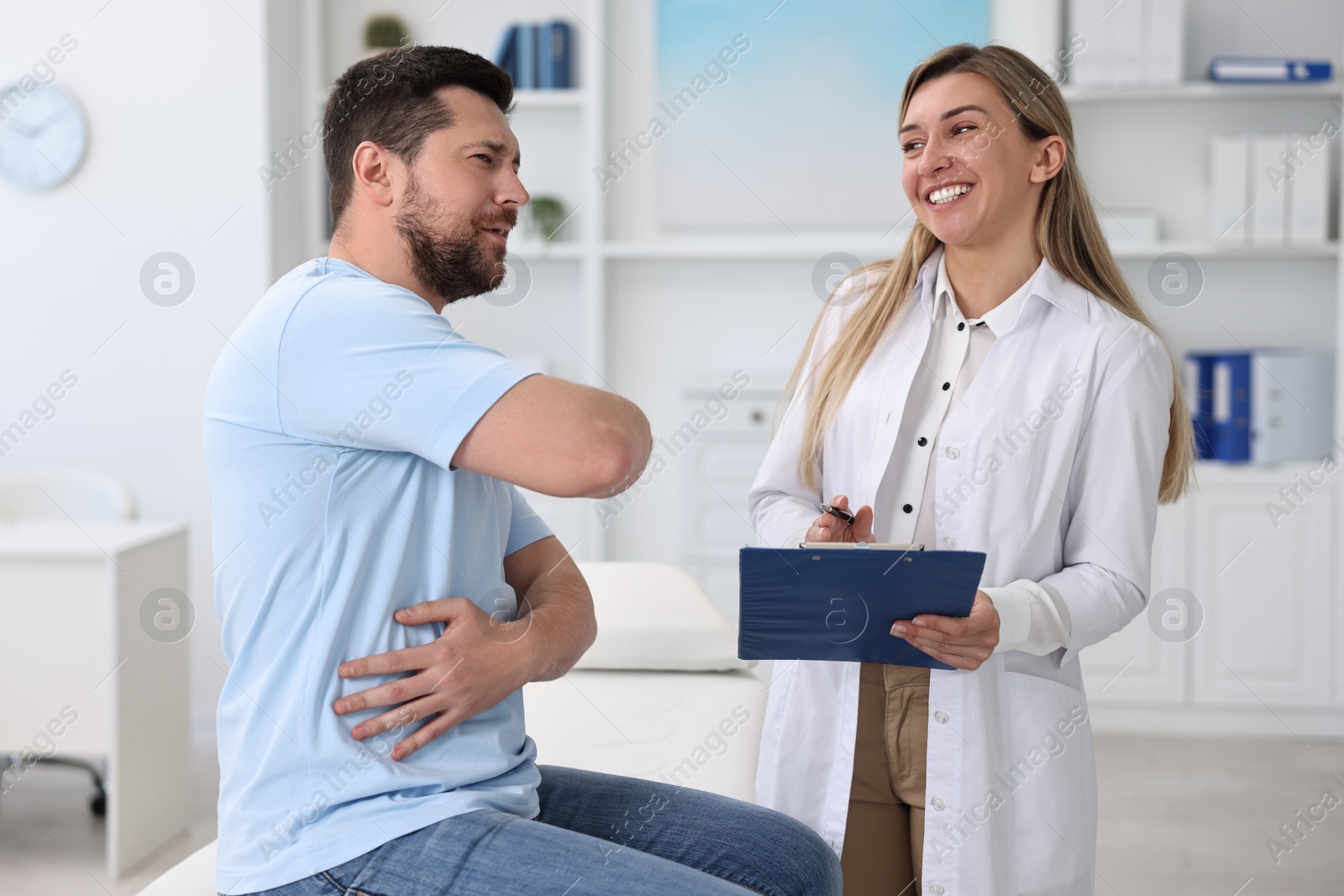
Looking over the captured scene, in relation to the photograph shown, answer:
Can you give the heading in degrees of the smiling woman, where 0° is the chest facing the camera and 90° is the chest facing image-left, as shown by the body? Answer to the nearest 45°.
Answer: approximately 45°

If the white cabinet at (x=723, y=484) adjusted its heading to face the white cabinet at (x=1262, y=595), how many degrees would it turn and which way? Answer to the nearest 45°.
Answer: approximately 90° to its left

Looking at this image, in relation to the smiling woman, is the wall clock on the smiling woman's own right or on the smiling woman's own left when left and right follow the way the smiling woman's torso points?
on the smiling woman's own right

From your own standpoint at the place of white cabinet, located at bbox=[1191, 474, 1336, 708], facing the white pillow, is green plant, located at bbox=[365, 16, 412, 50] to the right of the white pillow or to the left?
right

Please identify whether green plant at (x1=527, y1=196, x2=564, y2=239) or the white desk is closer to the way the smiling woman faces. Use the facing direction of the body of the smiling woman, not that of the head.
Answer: the white desk

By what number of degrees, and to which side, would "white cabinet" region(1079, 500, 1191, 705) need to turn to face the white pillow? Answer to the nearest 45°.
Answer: approximately 45° to its right

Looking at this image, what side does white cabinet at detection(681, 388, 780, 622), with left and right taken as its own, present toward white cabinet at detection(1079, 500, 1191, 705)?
left

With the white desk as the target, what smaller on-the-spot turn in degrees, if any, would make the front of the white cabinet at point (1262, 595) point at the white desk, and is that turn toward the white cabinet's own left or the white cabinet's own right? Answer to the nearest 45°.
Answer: approximately 45° to the white cabinet's own right

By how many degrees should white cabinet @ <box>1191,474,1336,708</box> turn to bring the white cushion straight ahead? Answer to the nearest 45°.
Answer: approximately 45° to its right

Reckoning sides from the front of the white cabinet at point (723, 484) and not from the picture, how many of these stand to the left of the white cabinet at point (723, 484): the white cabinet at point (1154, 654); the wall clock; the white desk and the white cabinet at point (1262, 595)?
2

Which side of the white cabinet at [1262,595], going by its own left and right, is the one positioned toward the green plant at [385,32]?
right

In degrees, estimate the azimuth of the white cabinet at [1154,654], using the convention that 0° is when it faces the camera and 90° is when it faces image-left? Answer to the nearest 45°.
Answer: approximately 0°

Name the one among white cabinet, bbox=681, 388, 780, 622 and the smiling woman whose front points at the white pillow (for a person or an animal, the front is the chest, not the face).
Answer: the white cabinet
